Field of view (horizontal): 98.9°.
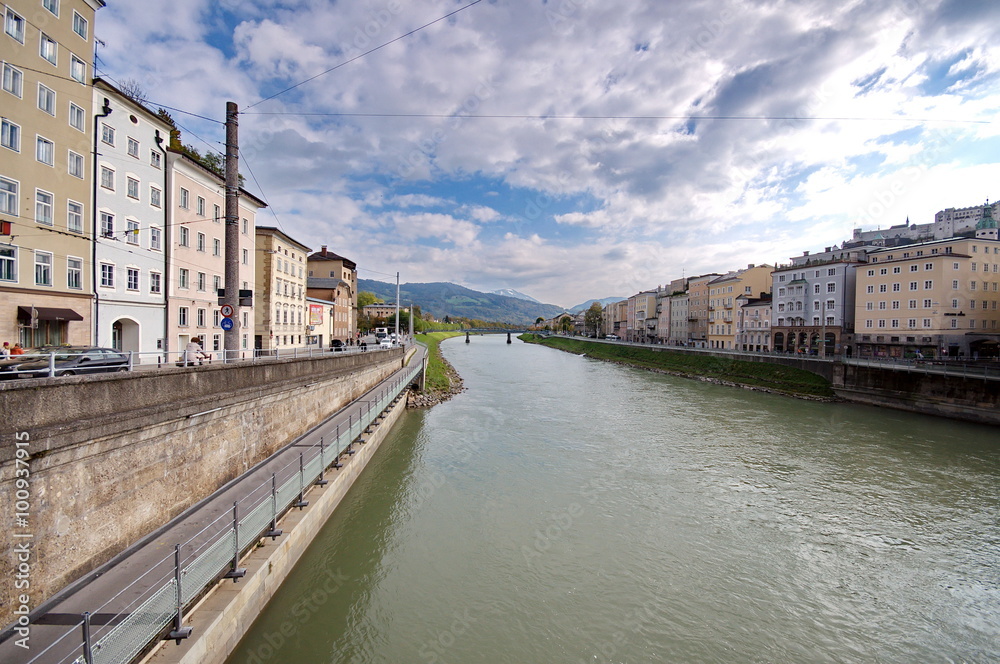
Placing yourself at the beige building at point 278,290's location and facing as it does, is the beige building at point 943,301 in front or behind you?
in front

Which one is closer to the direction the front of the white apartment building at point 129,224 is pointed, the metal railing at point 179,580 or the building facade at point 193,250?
the metal railing

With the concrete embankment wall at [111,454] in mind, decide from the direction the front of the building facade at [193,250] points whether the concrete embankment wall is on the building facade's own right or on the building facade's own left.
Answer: on the building facade's own right

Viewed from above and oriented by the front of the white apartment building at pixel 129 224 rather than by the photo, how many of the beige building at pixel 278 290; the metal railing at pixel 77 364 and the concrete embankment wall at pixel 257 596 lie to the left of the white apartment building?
1

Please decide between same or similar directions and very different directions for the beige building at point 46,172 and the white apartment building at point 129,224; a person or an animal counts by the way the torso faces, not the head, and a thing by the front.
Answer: same or similar directions

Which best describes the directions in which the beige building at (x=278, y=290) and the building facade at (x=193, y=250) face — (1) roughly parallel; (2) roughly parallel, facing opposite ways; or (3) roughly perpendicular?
roughly parallel

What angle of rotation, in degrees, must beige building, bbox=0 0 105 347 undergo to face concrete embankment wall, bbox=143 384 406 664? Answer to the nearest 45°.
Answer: approximately 45° to its right

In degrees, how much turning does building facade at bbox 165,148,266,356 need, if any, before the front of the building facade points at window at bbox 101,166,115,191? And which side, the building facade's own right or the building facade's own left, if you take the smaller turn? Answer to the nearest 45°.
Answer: approximately 90° to the building facade's own right

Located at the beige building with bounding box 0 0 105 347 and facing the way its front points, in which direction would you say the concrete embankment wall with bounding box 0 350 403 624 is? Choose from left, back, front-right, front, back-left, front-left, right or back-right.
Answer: front-right

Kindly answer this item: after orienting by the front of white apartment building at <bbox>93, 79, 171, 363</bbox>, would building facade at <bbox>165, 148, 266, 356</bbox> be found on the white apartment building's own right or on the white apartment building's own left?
on the white apartment building's own left

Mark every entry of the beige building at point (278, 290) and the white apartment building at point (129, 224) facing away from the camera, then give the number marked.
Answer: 0

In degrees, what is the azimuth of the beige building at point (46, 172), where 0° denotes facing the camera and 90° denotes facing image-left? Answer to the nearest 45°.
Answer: approximately 315°

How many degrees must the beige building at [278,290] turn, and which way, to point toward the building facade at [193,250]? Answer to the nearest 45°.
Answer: approximately 90° to its right

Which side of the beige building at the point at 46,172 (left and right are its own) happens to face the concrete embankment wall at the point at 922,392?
front

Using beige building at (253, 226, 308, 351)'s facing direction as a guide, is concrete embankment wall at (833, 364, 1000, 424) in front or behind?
in front

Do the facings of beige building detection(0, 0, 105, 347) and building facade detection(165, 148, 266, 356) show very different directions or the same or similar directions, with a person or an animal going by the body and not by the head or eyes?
same or similar directions

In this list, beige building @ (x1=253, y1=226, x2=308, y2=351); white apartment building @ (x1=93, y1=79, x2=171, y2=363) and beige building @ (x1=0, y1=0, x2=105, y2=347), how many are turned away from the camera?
0
